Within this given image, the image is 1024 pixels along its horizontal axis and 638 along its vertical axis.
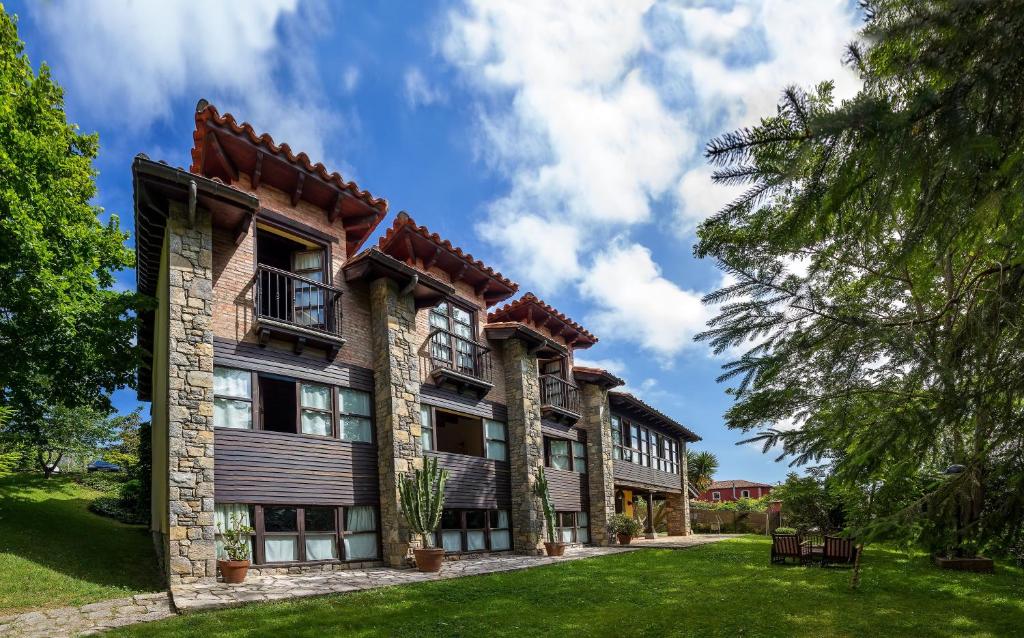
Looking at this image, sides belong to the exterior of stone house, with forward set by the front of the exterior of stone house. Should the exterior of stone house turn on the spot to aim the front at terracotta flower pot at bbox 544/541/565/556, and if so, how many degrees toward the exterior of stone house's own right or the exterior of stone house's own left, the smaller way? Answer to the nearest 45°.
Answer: approximately 90° to the exterior of stone house's own left

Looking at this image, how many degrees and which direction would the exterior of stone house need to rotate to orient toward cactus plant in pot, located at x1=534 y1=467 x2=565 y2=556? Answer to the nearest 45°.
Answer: approximately 90° to its left

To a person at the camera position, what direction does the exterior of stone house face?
facing the viewer and to the right of the viewer

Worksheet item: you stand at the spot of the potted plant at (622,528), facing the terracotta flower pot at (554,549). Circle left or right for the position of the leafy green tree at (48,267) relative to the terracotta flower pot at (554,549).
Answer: right

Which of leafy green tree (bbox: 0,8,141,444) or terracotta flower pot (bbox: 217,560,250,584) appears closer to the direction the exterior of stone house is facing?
the terracotta flower pot

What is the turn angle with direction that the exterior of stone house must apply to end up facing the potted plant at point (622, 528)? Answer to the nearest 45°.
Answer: approximately 90° to its left

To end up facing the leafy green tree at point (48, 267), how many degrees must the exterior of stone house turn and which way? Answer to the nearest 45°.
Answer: approximately 180°

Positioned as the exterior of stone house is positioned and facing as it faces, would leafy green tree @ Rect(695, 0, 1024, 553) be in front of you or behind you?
in front
